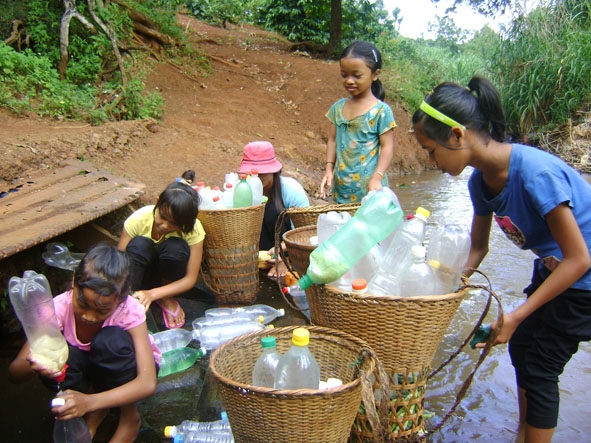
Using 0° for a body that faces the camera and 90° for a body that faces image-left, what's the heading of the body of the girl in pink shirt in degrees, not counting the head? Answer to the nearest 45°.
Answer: approximately 45°

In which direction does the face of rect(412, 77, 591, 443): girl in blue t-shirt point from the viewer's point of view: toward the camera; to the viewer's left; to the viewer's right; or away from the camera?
to the viewer's left

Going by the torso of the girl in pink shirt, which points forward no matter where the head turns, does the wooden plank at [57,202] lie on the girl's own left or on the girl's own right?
on the girl's own right

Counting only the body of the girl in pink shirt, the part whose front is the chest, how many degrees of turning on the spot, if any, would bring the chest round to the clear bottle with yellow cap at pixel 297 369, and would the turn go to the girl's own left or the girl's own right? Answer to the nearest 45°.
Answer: approximately 90° to the girl's own left

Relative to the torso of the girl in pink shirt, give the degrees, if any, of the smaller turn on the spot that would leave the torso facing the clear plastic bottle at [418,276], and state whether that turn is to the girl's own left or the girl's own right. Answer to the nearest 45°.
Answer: approximately 135° to the girl's own left

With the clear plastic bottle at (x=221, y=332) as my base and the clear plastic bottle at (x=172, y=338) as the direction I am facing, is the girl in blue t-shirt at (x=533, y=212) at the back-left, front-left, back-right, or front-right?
back-left

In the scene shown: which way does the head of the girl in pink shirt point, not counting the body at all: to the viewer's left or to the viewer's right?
to the viewer's left

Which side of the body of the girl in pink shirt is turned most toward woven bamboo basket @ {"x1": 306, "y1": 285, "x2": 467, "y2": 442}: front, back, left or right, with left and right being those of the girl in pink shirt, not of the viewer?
left

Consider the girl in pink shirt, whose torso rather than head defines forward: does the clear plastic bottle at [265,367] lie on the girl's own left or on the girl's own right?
on the girl's own left
